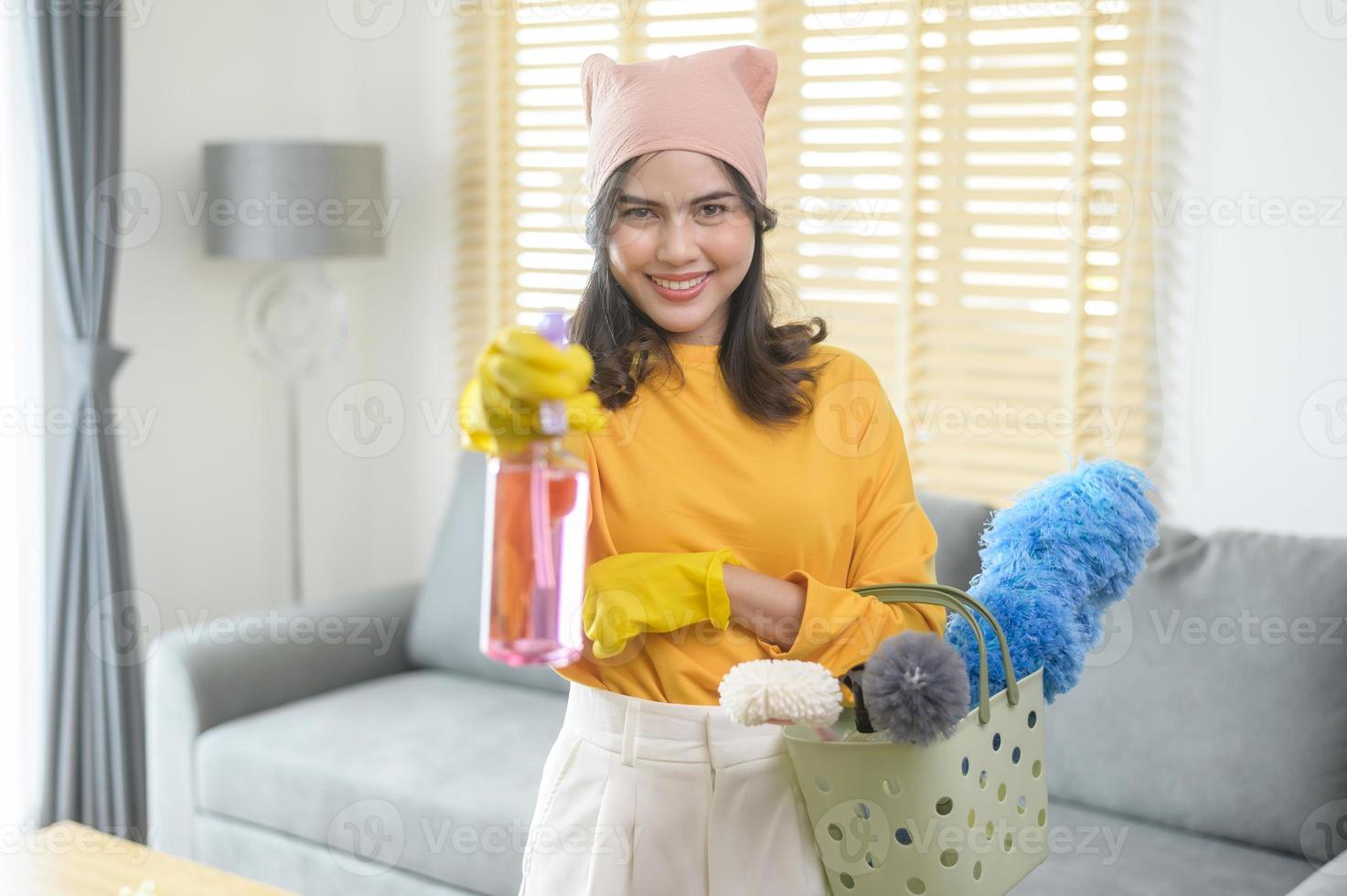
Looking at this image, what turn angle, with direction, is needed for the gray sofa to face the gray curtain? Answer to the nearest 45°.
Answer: approximately 90° to its right

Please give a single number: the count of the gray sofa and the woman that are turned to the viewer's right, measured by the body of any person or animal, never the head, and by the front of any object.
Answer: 0

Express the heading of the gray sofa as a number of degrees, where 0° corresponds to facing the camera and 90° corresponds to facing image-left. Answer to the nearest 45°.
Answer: approximately 45°

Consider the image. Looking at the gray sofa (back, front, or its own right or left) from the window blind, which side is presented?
back

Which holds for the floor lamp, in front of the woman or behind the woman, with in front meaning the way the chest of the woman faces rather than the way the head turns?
behind

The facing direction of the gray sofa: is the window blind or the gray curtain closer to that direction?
the gray curtain

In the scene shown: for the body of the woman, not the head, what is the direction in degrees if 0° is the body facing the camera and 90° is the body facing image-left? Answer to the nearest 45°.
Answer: approximately 0°
